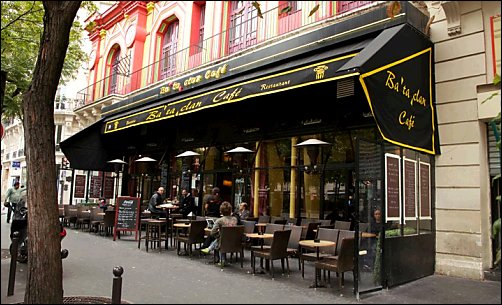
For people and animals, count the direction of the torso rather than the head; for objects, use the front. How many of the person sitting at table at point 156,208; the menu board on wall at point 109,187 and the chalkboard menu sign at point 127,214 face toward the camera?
2

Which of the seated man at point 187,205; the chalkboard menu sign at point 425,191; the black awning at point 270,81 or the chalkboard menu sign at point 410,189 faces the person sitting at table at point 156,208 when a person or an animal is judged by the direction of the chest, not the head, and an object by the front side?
the seated man

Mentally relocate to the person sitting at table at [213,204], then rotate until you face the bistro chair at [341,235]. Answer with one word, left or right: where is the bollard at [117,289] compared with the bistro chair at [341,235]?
right

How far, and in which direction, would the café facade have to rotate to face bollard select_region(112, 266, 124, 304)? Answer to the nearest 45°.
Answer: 0° — it already faces it

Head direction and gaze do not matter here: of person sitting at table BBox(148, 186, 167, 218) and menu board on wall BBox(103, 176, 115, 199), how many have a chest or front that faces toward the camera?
1

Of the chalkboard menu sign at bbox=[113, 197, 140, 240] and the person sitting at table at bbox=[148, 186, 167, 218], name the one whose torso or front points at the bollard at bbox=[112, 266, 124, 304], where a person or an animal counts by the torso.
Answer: the chalkboard menu sign

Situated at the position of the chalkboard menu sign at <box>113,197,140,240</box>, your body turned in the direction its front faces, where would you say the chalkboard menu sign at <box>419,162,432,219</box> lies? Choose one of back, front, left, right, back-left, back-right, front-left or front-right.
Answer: front-left

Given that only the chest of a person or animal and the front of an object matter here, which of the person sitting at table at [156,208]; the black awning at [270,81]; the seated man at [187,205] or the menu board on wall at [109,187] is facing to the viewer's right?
the person sitting at table

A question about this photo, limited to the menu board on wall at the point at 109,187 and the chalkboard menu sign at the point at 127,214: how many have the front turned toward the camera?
2

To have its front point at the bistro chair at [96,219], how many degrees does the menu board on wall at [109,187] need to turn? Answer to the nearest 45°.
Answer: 0° — it already faces it

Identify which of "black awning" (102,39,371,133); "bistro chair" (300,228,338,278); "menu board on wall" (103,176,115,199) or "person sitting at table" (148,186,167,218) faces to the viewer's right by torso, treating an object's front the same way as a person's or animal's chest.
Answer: the person sitting at table
